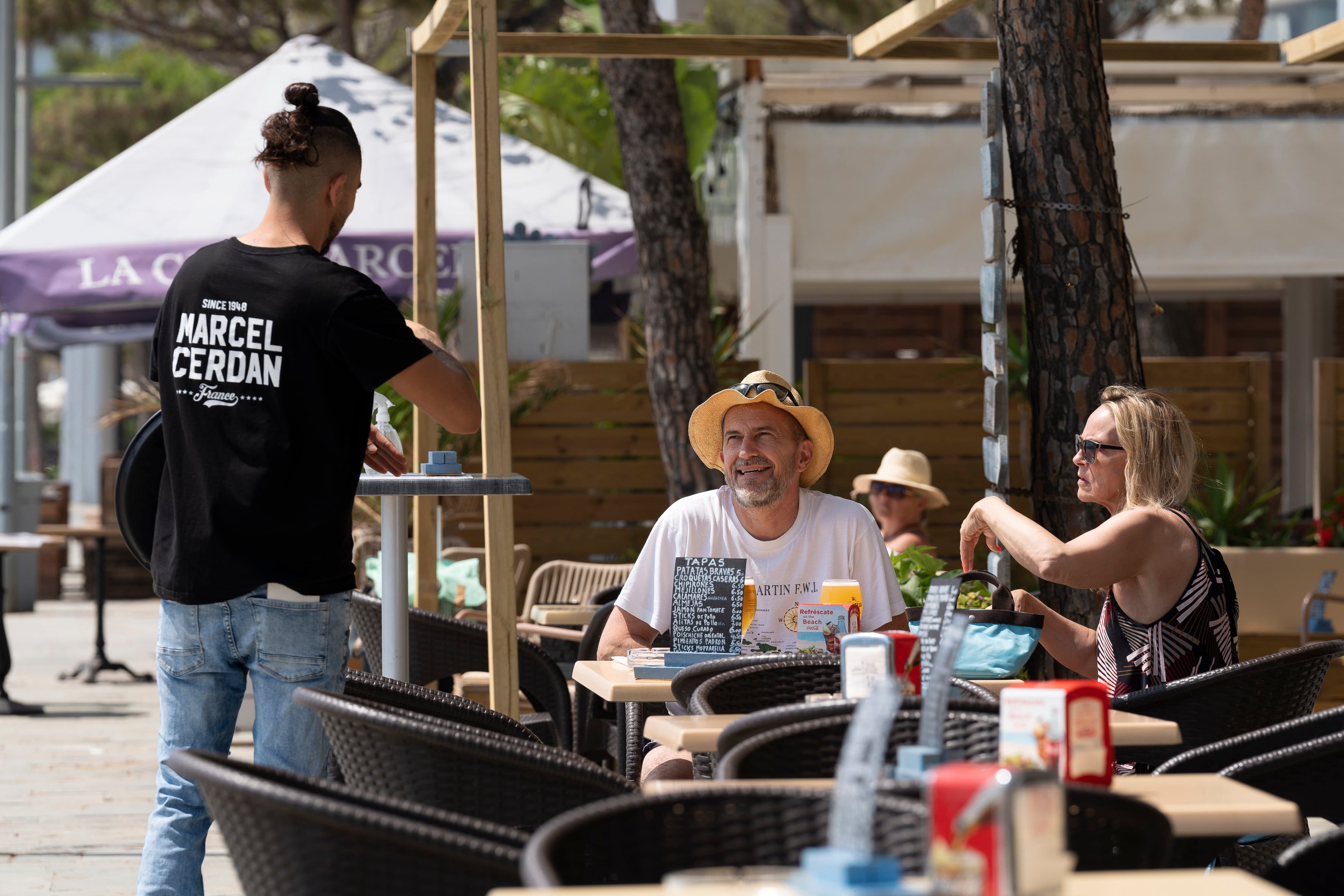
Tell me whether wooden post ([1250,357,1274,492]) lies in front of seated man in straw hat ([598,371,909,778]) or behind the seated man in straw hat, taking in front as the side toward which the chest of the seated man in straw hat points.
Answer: behind

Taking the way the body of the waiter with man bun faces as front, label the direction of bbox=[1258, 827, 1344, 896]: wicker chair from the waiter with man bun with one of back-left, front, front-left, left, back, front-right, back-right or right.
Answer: right

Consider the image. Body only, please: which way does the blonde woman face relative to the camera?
to the viewer's left

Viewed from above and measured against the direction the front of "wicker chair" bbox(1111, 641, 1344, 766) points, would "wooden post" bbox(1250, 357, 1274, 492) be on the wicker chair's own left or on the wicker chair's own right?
on the wicker chair's own right

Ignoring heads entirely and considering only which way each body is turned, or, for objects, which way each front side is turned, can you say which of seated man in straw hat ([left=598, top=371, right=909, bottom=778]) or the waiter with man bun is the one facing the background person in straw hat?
the waiter with man bun

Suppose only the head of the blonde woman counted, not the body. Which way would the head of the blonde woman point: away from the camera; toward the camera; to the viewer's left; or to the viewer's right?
to the viewer's left

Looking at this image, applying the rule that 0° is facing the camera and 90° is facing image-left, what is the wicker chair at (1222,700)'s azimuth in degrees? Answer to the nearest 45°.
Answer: approximately 90°

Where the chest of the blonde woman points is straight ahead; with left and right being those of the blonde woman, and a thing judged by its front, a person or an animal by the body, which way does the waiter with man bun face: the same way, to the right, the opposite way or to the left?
to the right

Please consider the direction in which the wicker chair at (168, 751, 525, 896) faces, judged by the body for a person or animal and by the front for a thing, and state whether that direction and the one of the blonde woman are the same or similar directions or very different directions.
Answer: very different directions
